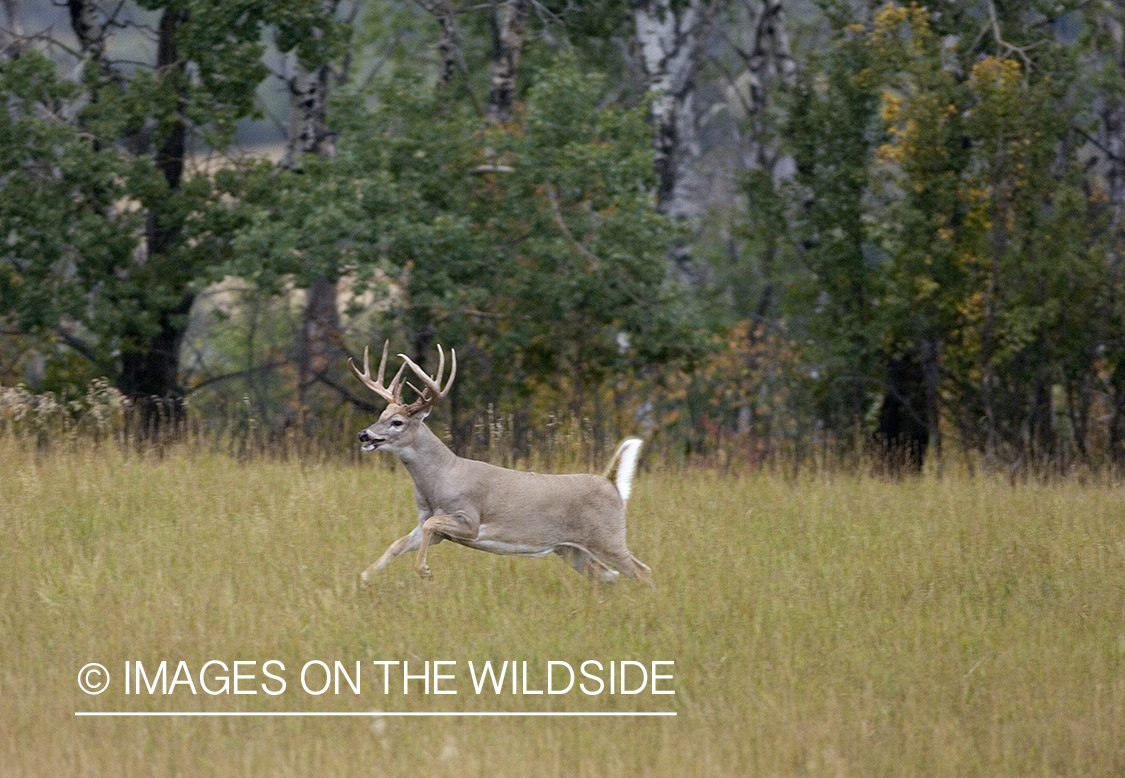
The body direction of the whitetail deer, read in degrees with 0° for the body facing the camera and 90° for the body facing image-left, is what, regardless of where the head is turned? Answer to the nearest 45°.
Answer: approximately 90°
